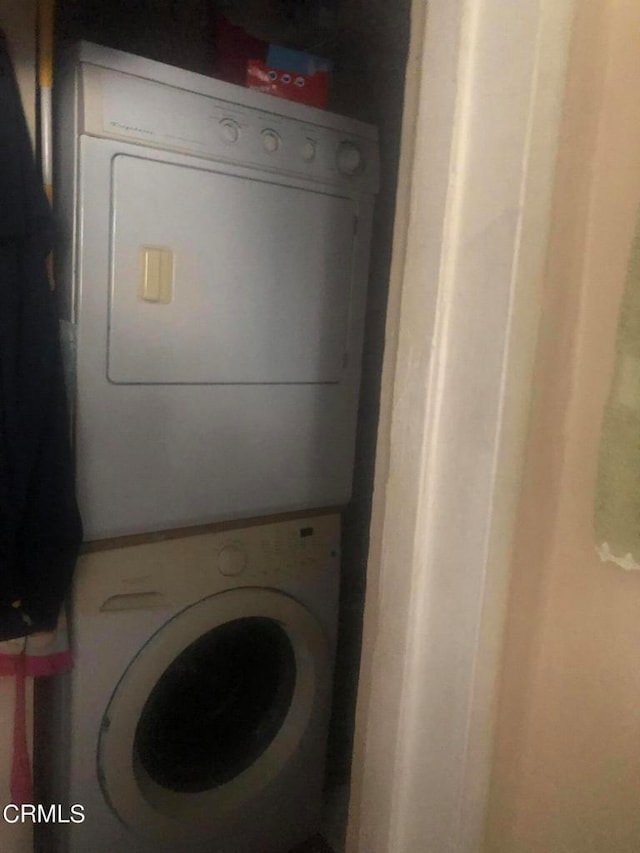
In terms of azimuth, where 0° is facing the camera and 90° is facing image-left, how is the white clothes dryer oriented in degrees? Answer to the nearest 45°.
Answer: approximately 315°

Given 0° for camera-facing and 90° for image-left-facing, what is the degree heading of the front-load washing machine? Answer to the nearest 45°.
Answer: approximately 315°
